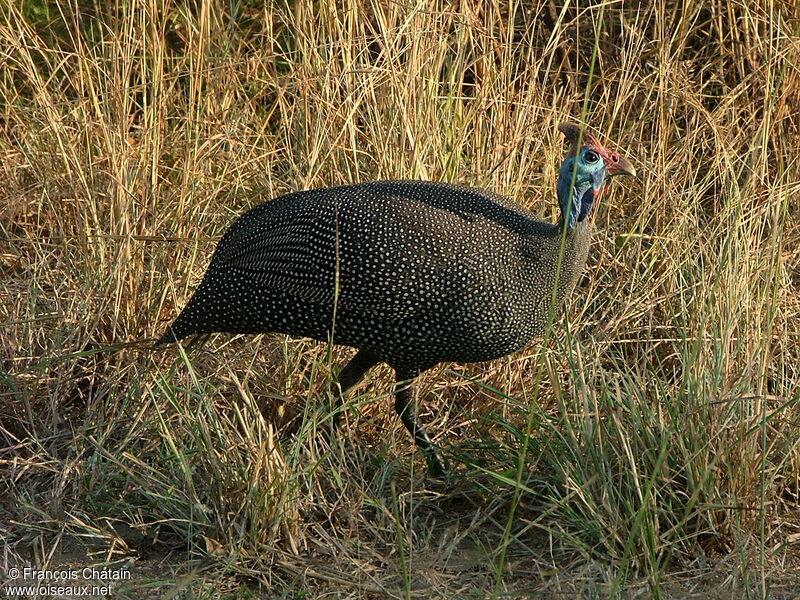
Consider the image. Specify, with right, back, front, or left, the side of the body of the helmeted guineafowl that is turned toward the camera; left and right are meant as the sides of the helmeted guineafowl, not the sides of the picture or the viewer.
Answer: right
